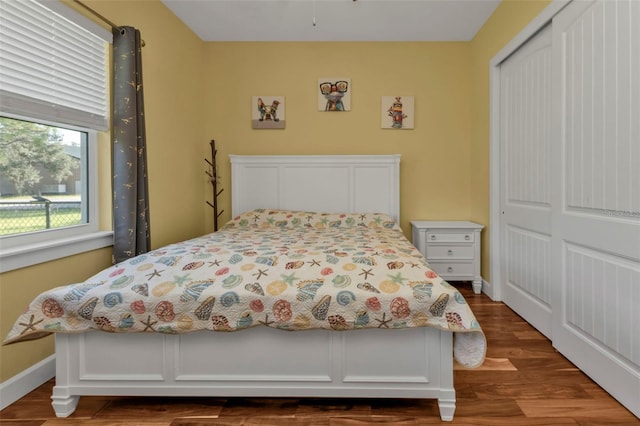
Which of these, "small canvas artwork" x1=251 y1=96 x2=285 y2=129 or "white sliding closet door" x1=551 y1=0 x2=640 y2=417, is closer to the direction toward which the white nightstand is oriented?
the white sliding closet door

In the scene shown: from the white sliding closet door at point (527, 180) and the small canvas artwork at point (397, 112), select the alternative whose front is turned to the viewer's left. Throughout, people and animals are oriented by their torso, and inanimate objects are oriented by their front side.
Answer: the white sliding closet door

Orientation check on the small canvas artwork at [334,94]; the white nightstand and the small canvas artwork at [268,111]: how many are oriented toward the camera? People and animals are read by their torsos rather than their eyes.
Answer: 3

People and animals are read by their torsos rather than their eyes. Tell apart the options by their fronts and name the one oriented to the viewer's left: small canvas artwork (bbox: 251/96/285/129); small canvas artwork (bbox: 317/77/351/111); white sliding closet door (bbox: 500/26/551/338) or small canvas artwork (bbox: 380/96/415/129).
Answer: the white sliding closet door

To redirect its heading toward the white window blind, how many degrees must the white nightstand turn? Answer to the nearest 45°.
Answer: approximately 45° to its right

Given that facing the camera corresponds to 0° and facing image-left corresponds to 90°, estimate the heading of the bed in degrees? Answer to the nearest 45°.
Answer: approximately 0°

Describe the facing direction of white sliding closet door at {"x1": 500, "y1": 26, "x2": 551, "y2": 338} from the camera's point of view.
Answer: facing to the left of the viewer
